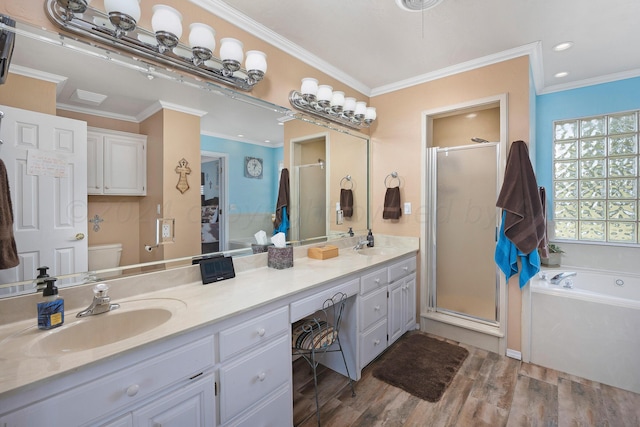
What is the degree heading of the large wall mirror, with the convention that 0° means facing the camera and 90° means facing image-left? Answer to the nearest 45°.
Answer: approximately 315°

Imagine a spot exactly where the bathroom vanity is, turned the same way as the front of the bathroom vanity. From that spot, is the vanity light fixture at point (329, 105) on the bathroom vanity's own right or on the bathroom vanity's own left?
on the bathroom vanity's own left

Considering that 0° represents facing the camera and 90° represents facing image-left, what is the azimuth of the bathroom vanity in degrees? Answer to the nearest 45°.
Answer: approximately 315°

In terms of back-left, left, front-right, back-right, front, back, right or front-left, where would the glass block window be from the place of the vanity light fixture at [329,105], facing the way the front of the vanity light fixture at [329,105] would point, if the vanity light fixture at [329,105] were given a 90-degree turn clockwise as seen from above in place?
back-left

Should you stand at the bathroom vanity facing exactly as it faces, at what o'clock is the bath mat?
The bath mat is roughly at 10 o'clock from the bathroom vanity.

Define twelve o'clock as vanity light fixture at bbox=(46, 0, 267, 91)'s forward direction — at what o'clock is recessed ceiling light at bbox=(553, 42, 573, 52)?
The recessed ceiling light is roughly at 11 o'clock from the vanity light fixture.

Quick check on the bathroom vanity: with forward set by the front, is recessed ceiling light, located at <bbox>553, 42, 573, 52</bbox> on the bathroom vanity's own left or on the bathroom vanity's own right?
on the bathroom vanity's own left

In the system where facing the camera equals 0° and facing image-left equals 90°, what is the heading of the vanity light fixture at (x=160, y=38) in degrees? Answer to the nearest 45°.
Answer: approximately 315°
